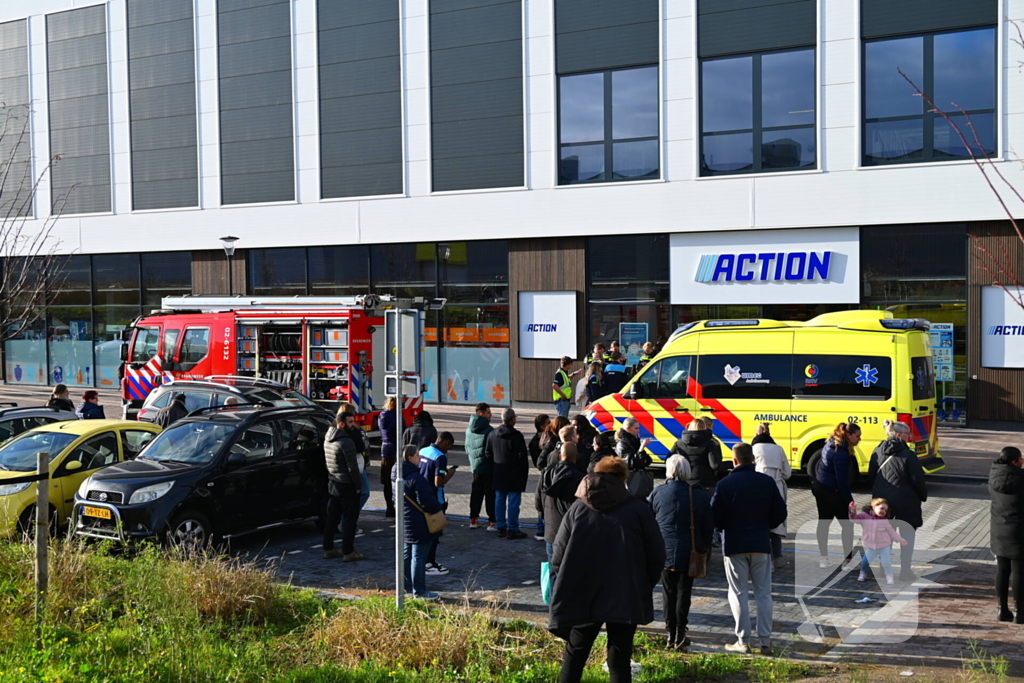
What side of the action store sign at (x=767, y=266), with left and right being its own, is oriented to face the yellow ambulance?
front

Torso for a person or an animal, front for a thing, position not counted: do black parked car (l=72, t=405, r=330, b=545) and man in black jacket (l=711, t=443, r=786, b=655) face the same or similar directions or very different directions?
very different directions

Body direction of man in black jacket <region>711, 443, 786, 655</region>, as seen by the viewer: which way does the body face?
away from the camera

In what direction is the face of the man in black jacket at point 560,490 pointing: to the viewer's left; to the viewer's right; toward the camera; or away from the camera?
away from the camera

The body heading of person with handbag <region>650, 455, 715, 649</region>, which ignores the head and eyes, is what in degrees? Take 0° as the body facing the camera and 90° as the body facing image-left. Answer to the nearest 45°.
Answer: approximately 180°

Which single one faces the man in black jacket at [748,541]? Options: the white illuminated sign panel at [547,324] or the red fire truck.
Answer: the white illuminated sign panel

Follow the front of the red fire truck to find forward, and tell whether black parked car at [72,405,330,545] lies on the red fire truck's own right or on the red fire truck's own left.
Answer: on the red fire truck's own left

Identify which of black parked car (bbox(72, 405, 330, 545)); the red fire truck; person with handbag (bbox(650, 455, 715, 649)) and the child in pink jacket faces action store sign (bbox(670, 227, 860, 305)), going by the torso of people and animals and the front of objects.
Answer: the person with handbag

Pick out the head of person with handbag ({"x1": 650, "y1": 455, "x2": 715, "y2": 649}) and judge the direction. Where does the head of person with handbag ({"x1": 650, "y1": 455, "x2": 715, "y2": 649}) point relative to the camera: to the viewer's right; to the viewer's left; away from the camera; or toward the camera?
away from the camera

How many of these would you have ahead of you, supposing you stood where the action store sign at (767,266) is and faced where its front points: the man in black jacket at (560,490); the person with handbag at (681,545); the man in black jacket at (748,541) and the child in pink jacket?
4

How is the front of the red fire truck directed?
to the viewer's left

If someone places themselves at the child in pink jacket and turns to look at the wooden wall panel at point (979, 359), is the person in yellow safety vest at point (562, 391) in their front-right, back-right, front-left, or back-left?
front-left

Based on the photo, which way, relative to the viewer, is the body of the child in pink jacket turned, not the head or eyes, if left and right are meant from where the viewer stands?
facing the viewer

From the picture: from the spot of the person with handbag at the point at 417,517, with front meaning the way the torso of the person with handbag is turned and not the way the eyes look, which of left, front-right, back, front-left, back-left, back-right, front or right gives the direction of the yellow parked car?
back-left

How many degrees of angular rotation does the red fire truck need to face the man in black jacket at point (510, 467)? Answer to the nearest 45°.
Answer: approximately 90° to its left

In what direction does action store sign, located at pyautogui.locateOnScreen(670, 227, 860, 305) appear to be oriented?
toward the camera

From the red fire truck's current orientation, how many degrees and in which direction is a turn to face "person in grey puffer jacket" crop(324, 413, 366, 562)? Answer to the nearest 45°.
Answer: approximately 90° to its left
